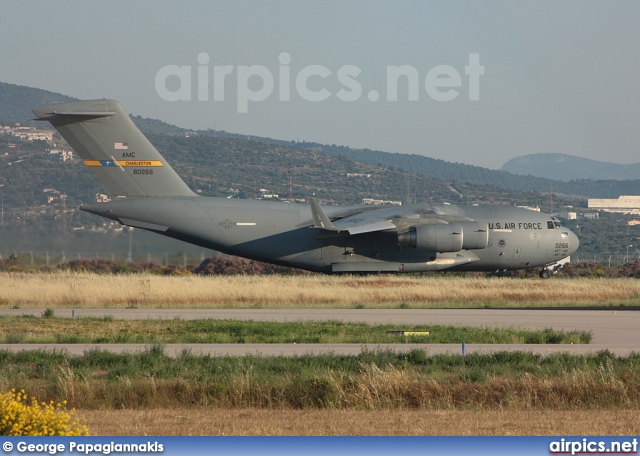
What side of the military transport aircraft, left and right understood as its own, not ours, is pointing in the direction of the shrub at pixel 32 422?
right

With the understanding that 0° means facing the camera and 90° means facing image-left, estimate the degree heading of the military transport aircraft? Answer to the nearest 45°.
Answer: approximately 270°
